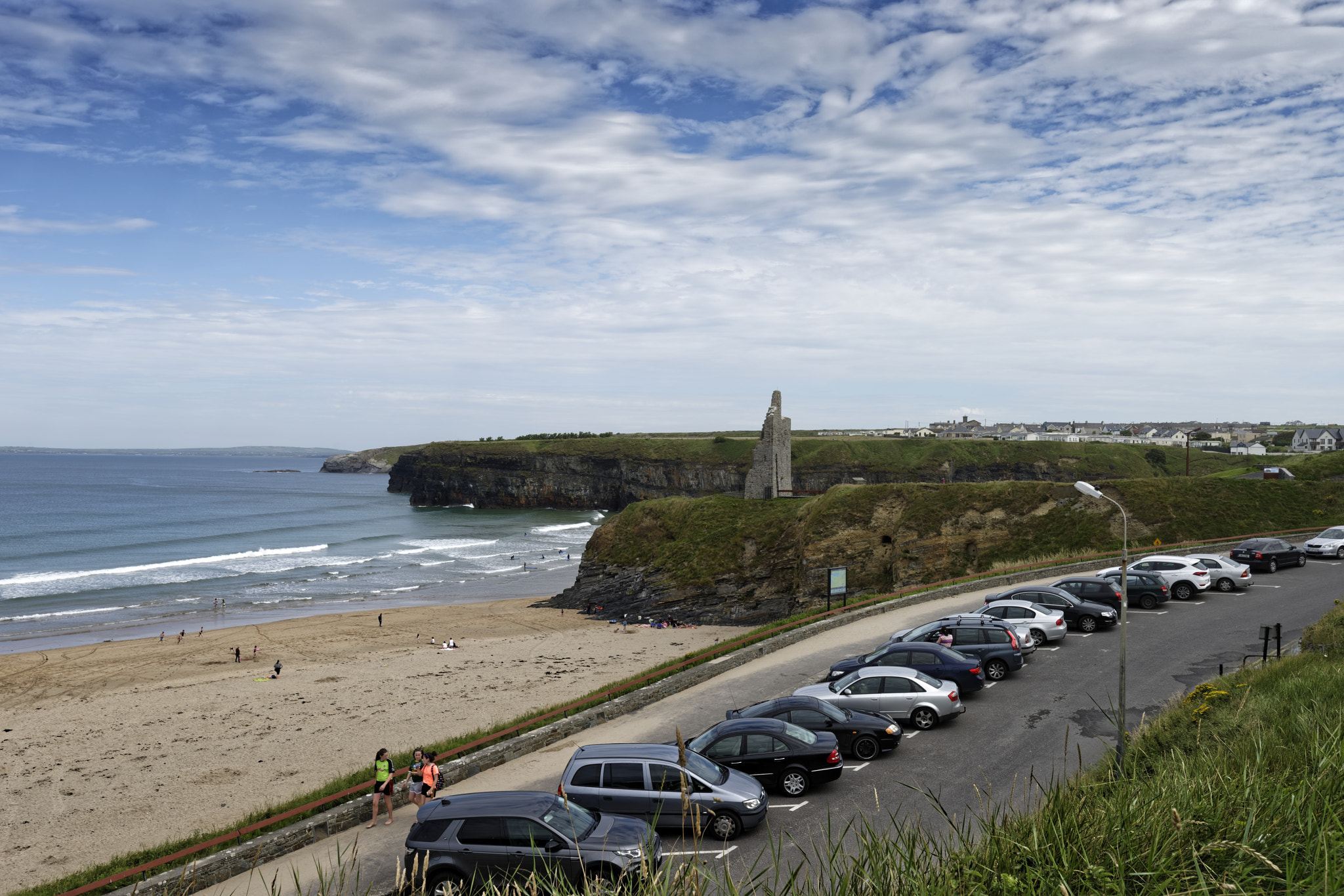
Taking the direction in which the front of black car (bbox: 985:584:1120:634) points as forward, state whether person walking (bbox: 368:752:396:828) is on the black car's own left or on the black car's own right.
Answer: on the black car's own right

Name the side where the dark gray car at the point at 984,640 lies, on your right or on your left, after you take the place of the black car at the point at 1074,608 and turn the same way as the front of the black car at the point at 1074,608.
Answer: on your right

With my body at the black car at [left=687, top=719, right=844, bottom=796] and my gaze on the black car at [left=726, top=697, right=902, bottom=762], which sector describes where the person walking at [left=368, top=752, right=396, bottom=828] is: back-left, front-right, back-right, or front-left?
back-left
